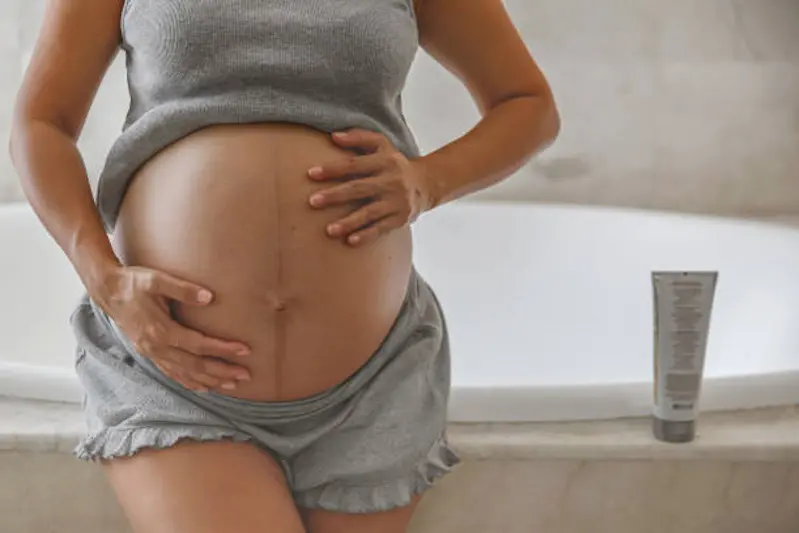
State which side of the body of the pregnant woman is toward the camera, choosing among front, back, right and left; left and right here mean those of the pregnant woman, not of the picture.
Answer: front
